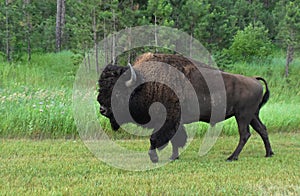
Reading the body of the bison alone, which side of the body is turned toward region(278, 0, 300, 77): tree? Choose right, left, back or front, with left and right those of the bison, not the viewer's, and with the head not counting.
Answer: right

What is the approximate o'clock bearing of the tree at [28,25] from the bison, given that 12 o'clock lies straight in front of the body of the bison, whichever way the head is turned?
The tree is roughly at 2 o'clock from the bison.

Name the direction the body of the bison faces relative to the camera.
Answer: to the viewer's left

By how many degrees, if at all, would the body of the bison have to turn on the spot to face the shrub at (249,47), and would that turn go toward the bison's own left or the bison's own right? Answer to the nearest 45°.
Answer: approximately 90° to the bison's own right

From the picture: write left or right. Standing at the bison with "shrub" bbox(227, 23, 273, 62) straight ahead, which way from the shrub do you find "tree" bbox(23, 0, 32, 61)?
left

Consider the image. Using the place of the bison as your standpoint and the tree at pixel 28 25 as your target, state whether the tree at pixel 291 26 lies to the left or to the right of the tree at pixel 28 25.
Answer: right
